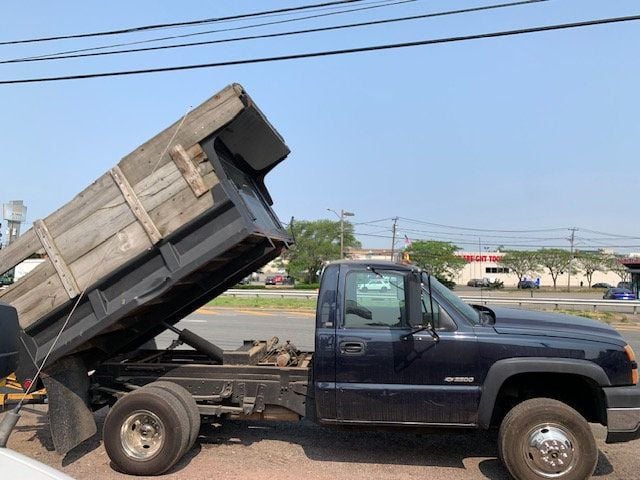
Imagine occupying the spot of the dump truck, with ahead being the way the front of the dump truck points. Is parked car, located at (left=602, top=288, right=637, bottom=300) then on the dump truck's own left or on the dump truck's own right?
on the dump truck's own left

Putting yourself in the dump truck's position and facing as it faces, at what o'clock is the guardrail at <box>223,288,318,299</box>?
The guardrail is roughly at 9 o'clock from the dump truck.

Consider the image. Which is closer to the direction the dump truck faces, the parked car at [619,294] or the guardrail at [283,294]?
the parked car

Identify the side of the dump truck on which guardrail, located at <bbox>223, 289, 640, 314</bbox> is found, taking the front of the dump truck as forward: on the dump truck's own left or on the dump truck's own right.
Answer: on the dump truck's own left

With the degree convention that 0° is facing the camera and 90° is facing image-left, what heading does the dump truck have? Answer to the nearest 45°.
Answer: approximately 270°
